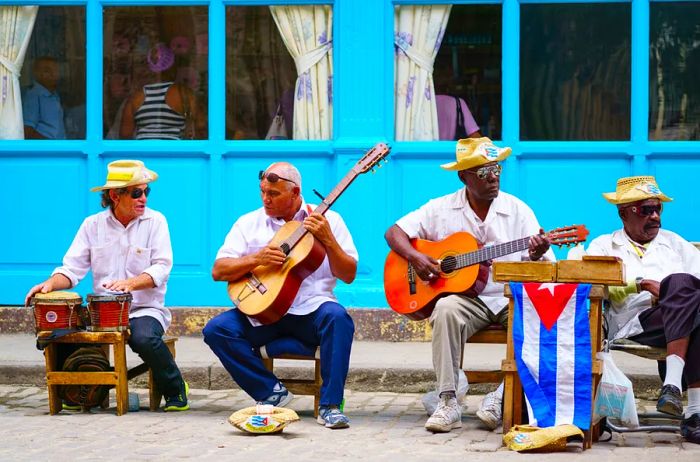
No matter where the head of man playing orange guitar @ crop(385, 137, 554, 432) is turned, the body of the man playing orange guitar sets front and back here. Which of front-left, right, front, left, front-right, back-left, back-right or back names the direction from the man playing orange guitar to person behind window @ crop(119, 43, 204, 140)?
back-right

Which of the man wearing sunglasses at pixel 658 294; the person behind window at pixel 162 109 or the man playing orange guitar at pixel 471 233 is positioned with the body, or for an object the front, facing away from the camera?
the person behind window

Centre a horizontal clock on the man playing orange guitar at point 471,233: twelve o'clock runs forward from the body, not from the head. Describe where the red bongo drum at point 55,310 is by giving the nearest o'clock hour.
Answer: The red bongo drum is roughly at 3 o'clock from the man playing orange guitar.

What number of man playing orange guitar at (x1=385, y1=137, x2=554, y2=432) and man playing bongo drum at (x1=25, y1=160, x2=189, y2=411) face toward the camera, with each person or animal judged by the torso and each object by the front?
2

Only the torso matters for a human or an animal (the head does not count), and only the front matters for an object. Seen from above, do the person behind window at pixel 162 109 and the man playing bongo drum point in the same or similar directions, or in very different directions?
very different directions

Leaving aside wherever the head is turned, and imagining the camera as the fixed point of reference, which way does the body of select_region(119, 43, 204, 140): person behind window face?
away from the camera

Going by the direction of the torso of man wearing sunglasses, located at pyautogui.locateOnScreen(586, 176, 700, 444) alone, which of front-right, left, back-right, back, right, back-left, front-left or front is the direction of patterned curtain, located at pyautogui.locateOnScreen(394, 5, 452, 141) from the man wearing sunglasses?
back

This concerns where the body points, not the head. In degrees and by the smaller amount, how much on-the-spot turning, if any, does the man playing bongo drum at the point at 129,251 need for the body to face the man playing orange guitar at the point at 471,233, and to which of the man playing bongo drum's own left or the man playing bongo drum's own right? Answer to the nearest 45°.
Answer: approximately 45° to the man playing bongo drum's own left

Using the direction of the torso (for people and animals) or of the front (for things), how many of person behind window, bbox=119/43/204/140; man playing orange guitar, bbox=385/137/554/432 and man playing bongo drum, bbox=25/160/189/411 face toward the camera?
2

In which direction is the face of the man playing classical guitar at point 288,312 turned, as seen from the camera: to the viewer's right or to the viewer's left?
to the viewer's left

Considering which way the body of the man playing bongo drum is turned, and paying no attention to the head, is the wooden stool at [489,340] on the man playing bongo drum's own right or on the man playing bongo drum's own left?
on the man playing bongo drum's own left
